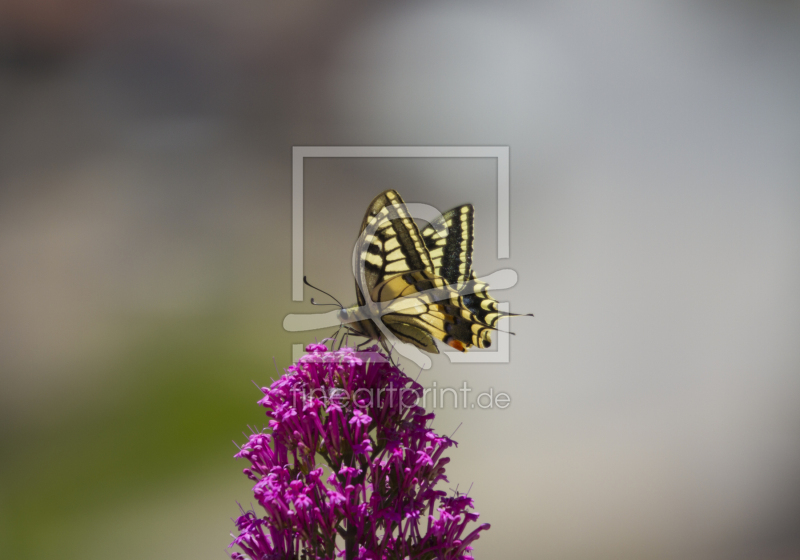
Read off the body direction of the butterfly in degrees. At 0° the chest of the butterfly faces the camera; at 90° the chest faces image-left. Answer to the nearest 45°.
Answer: approximately 90°
